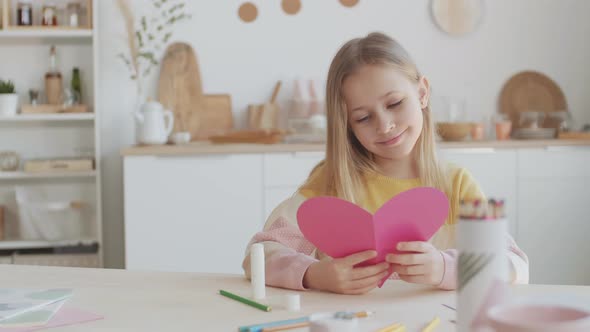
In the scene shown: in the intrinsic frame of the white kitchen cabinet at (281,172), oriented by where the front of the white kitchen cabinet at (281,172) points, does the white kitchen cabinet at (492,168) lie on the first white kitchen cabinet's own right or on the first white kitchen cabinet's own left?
on the first white kitchen cabinet's own left

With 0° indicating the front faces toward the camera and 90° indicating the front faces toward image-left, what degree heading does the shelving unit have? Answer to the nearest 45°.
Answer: approximately 0°

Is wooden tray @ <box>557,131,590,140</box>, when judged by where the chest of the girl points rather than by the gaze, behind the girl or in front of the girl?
behind

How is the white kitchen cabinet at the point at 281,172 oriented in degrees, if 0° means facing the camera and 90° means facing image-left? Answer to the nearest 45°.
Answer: approximately 0°

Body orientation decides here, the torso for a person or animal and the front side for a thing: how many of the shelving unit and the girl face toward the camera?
2

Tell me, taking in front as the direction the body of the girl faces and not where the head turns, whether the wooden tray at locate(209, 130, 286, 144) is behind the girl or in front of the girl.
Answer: behind

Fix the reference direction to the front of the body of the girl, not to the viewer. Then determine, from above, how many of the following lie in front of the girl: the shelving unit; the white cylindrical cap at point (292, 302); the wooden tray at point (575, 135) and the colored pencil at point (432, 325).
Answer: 2
